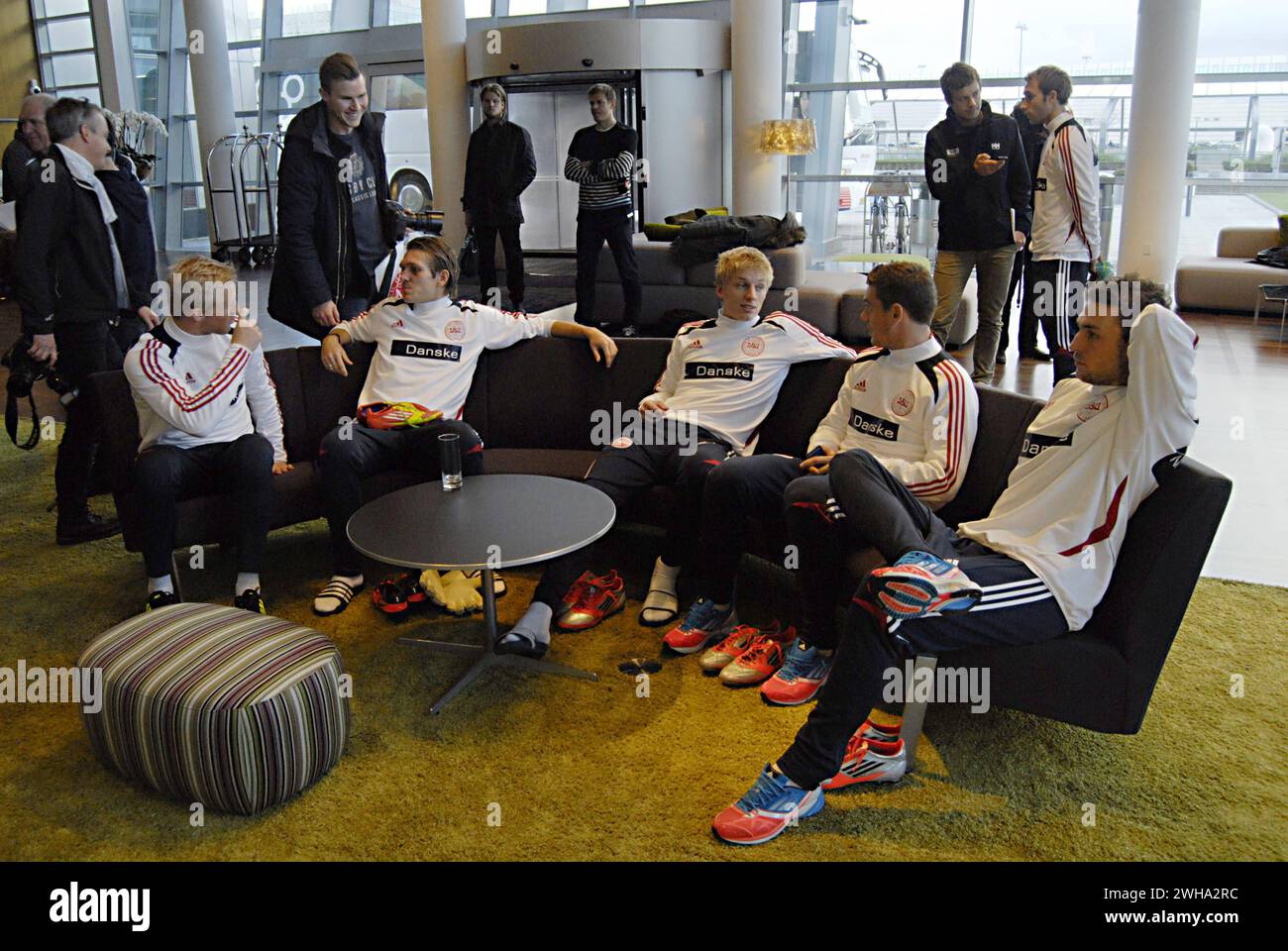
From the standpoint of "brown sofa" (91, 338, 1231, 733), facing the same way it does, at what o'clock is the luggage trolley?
The luggage trolley is roughly at 5 o'clock from the brown sofa.

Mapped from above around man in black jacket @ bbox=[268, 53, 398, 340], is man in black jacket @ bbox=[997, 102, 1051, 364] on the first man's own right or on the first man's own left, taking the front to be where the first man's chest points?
on the first man's own left

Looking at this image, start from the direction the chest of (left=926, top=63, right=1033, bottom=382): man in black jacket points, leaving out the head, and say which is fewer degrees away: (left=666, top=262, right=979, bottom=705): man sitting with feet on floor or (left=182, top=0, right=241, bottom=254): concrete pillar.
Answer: the man sitting with feet on floor

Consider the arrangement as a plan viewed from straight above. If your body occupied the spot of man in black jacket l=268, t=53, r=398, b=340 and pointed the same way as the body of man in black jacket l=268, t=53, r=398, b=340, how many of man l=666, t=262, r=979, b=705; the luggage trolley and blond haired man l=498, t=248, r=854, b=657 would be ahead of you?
2

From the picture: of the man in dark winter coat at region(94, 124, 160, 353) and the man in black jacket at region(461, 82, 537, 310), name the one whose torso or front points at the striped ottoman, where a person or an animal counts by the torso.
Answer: the man in black jacket

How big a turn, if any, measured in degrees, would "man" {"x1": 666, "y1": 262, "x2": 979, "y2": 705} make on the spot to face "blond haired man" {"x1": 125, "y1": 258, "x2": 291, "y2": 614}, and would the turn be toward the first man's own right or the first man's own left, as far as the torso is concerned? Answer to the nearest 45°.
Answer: approximately 45° to the first man's own right

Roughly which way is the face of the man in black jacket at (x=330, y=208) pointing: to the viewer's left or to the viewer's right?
to the viewer's right

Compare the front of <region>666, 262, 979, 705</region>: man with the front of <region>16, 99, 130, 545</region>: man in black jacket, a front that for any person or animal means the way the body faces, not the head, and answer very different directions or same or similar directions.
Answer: very different directions

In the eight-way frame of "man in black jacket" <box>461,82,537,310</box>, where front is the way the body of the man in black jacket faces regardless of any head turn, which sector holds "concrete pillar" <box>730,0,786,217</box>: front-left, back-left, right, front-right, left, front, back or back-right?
back-left

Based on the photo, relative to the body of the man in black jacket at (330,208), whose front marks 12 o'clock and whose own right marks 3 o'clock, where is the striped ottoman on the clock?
The striped ottoman is roughly at 2 o'clock from the man in black jacket.

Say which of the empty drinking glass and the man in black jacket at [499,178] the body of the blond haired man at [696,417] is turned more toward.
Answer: the empty drinking glass

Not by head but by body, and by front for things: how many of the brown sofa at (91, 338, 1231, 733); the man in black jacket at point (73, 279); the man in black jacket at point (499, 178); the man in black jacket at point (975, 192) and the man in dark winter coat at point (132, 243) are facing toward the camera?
3
